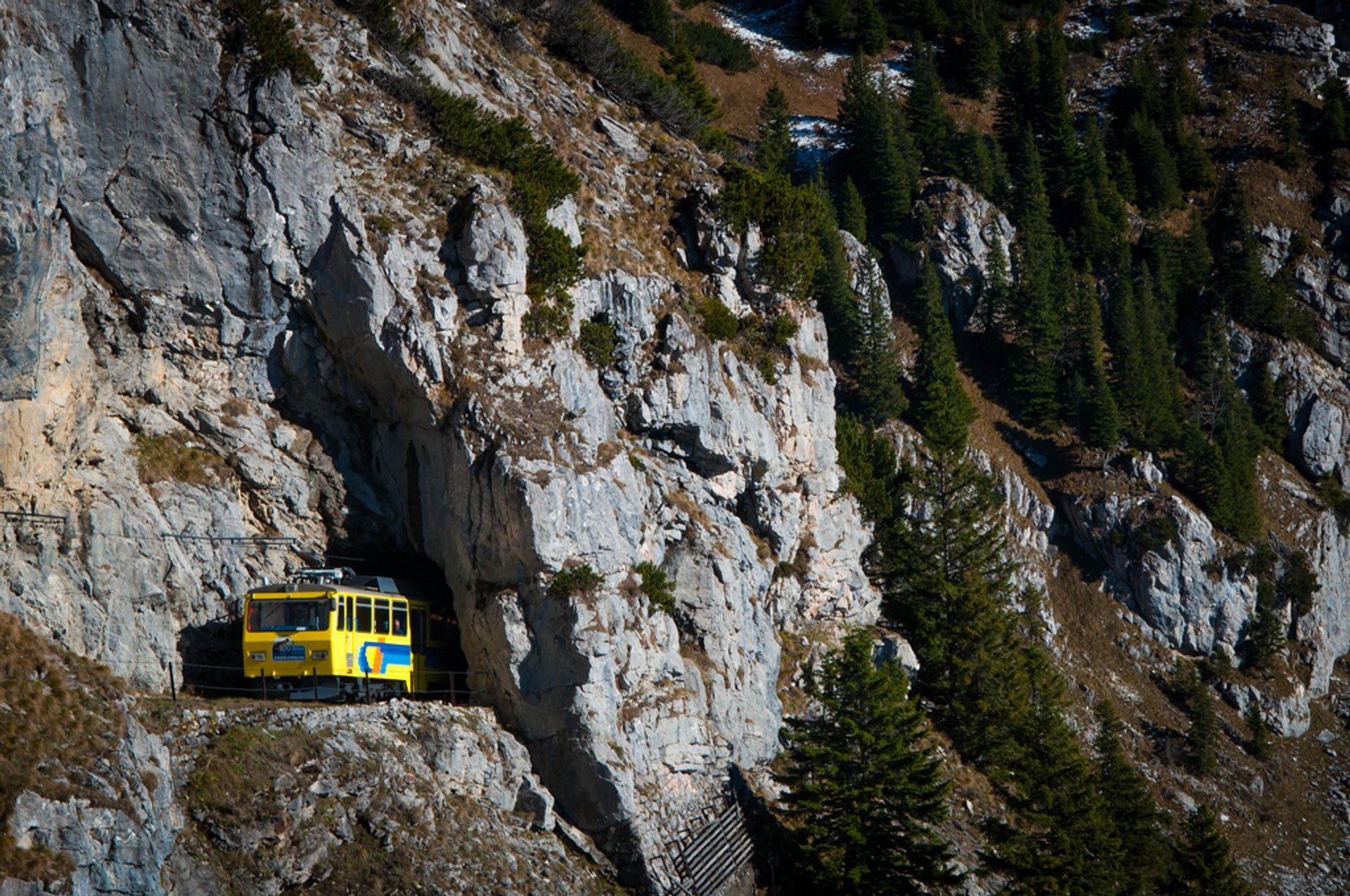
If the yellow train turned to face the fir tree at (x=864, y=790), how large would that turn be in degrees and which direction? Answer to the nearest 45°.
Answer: approximately 135° to its left

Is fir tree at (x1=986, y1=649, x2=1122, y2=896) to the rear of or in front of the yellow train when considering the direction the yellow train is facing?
to the rear

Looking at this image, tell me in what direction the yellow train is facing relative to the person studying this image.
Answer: facing the viewer and to the left of the viewer

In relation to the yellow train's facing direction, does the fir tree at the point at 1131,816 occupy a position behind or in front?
behind

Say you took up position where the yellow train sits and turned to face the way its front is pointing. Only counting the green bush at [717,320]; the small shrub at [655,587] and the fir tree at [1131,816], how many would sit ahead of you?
0

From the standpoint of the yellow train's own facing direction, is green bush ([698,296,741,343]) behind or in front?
behind
